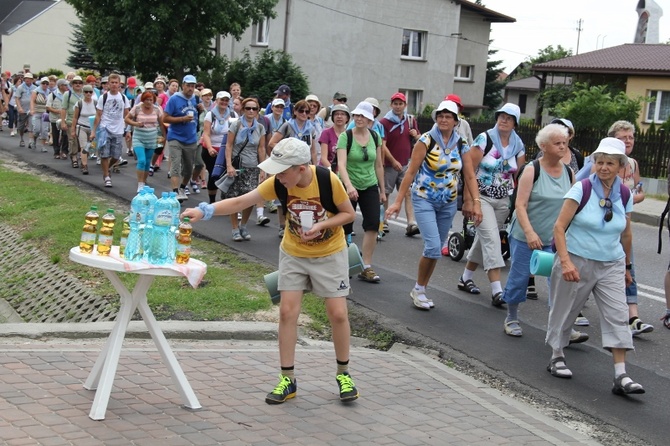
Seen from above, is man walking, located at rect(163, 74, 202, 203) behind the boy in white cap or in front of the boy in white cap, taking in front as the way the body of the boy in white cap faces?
behind

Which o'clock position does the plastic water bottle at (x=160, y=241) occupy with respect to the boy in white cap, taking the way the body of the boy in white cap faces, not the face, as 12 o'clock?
The plastic water bottle is roughly at 2 o'clock from the boy in white cap.

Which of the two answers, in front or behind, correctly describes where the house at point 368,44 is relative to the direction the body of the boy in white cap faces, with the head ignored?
behind

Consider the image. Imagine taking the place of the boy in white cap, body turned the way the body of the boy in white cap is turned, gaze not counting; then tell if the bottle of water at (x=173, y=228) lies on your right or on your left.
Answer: on your right

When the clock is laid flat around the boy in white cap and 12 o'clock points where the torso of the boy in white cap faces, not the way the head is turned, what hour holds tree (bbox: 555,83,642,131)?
The tree is roughly at 7 o'clock from the boy in white cap.

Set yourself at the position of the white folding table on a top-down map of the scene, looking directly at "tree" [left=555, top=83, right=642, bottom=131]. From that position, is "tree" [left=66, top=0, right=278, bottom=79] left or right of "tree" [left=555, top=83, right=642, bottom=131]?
left

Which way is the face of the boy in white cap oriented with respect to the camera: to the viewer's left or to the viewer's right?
to the viewer's left

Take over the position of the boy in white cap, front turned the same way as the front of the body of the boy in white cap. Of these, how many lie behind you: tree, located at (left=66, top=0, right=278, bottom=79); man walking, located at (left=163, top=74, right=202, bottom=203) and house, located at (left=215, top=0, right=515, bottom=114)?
3

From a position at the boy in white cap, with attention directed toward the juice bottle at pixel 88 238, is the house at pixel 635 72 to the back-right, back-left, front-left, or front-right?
back-right

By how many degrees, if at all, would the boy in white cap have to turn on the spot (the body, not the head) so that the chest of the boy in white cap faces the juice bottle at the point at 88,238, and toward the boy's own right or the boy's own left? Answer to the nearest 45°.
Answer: approximately 90° to the boy's own right

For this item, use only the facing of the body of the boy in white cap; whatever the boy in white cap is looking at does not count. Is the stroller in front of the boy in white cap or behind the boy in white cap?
behind

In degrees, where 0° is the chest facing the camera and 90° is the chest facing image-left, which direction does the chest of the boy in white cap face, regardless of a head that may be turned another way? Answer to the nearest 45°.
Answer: approximately 0°
